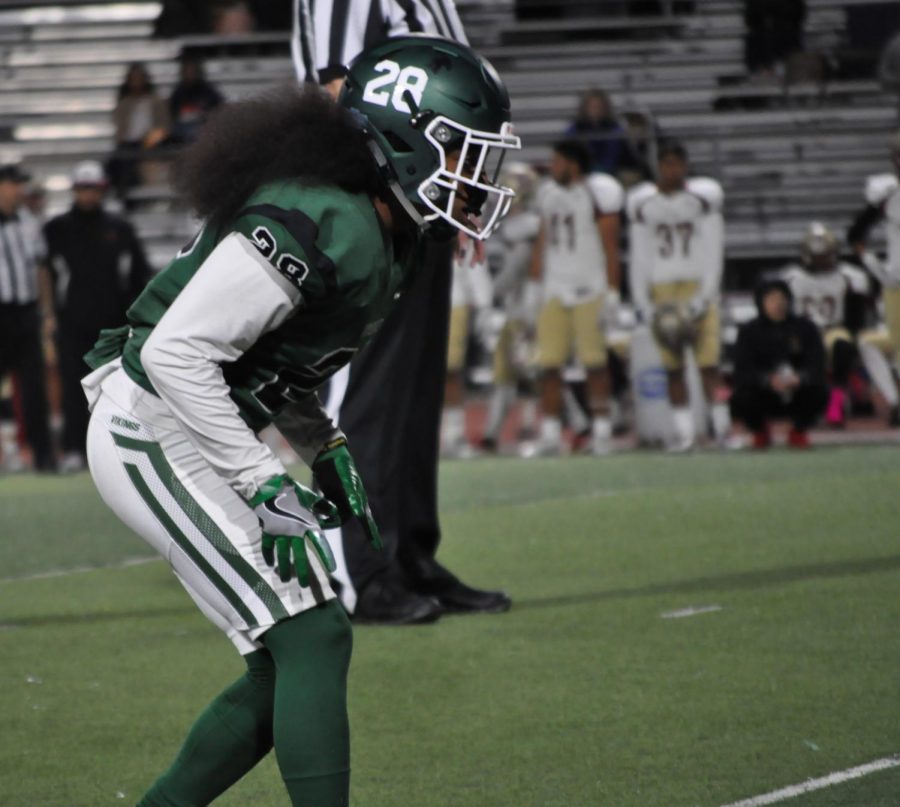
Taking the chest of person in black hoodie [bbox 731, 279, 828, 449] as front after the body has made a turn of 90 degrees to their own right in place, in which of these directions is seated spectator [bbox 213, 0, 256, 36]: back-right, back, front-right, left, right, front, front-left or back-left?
front-right

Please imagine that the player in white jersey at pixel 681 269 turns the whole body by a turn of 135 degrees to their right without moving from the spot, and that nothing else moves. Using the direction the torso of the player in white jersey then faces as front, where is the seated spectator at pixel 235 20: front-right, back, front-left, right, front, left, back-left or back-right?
front

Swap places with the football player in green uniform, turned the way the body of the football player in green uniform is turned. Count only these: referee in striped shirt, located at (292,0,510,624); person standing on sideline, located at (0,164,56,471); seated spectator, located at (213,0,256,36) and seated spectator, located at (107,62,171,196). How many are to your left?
4

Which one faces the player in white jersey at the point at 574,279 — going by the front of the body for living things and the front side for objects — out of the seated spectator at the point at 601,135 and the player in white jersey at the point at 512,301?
the seated spectator

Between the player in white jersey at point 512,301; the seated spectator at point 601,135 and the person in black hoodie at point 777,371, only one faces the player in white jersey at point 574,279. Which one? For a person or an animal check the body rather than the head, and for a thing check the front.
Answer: the seated spectator

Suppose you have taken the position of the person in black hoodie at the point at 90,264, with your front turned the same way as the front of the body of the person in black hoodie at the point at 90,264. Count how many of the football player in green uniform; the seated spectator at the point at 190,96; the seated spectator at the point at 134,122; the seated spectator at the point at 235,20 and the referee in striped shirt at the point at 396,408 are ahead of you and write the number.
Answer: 2

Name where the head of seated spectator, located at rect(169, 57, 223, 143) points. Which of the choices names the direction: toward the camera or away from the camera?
toward the camera

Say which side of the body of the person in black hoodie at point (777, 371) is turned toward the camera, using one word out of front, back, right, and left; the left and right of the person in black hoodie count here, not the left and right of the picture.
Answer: front

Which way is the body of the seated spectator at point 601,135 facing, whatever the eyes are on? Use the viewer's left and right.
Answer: facing the viewer

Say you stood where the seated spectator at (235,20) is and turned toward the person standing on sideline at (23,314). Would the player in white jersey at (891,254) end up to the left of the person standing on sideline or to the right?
left

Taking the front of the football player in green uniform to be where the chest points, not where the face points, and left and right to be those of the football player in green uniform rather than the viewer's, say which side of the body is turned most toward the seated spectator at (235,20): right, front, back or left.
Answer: left
